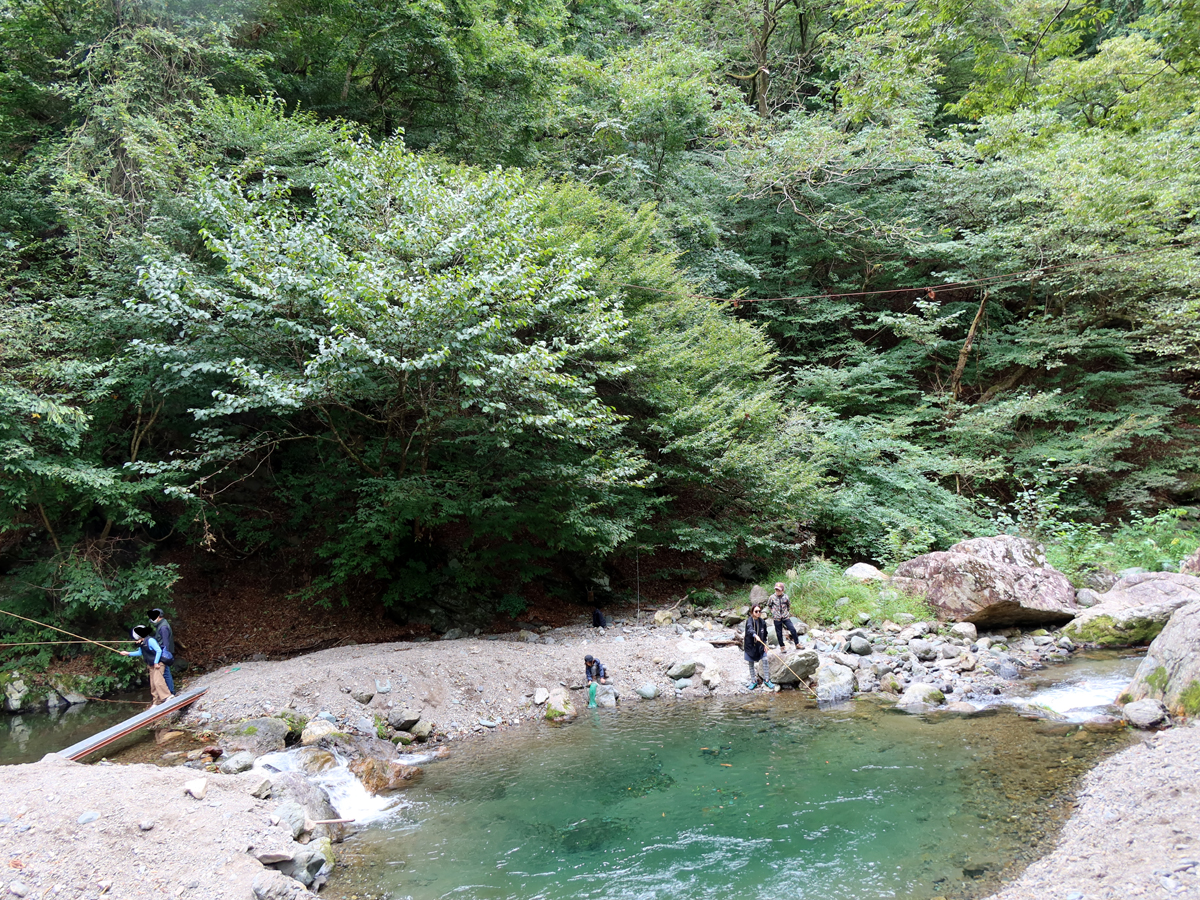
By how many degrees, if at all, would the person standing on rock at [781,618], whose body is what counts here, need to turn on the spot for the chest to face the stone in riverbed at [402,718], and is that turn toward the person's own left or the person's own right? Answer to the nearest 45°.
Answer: approximately 45° to the person's own right

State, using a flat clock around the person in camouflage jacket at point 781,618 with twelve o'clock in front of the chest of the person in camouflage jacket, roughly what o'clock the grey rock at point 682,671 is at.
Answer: The grey rock is roughly at 2 o'clock from the person in camouflage jacket.

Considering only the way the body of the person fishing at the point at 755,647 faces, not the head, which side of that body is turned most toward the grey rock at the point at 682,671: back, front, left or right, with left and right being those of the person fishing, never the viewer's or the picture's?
right

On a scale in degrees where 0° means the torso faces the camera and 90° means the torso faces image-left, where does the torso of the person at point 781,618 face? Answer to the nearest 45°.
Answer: approximately 0°

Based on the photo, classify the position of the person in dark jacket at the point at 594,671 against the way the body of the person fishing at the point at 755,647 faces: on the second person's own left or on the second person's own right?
on the second person's own right

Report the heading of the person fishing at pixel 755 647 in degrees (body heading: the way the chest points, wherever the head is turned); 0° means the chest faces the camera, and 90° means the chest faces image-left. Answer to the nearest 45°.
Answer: approximately 0°

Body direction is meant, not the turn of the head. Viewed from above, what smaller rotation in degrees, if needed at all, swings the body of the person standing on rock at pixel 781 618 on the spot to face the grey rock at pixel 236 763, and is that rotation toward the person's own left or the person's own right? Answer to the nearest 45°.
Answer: approximately 45° to the person's own right

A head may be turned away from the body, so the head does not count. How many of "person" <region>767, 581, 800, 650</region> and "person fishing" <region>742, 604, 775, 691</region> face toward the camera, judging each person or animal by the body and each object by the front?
2
